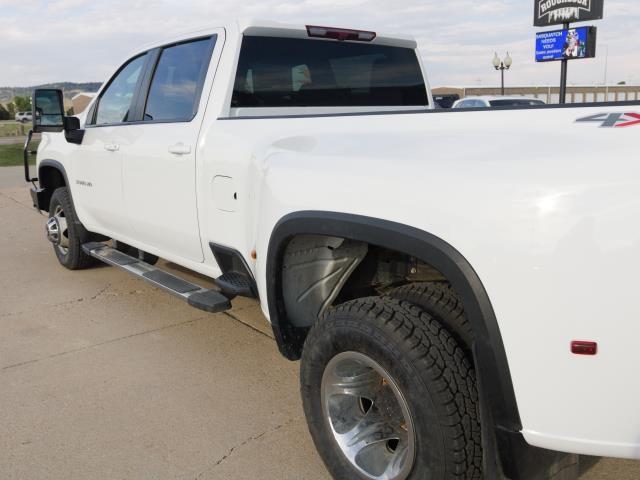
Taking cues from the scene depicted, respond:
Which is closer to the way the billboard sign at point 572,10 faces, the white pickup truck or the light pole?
the white pickup truck

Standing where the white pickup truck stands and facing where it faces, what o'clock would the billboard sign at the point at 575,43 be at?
The billboard sign is roughly at 2 o'clock from the white pickup truck.

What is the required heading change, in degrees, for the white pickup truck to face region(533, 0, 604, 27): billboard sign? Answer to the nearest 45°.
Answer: approximately 45° to its right

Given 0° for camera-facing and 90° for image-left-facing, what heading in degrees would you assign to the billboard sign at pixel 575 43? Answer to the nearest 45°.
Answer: approximately 45°

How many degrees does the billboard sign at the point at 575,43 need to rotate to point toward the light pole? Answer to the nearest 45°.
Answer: approximately 135° to its right

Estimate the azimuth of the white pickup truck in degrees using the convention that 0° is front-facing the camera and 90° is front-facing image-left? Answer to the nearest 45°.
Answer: approximately 135°
